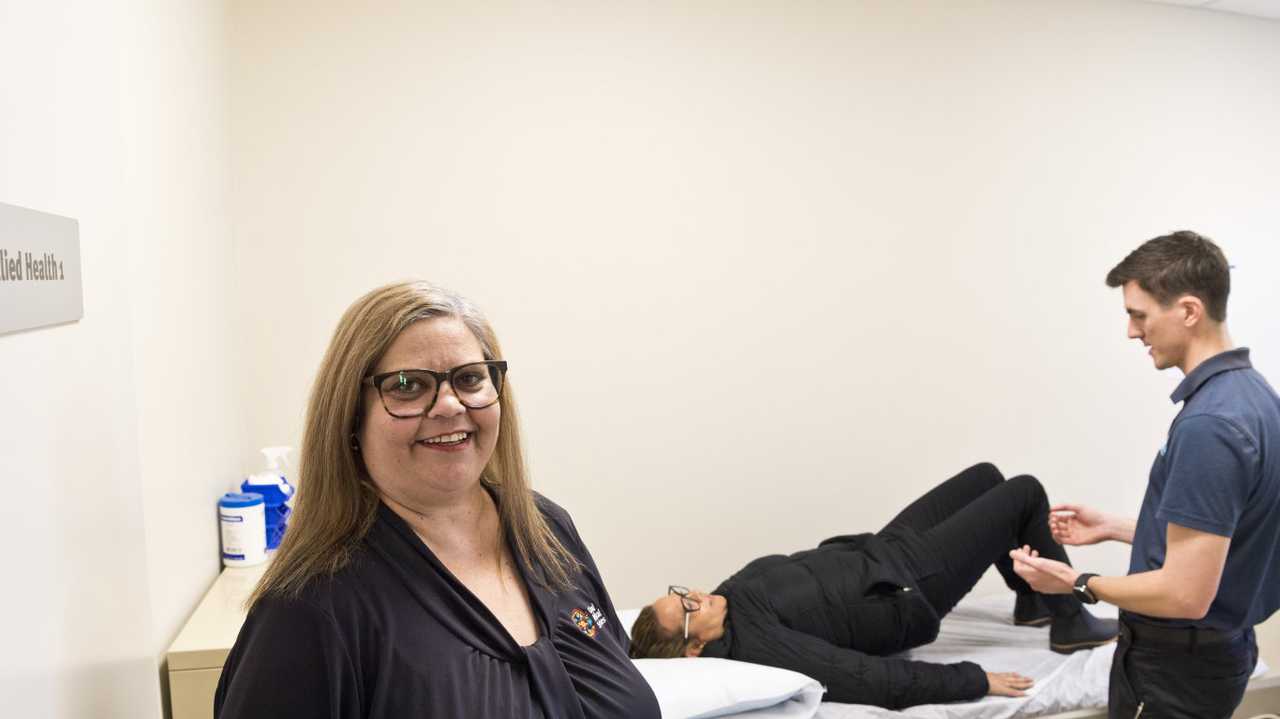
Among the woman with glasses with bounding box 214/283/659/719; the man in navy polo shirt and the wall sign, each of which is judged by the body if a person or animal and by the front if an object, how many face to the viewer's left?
1

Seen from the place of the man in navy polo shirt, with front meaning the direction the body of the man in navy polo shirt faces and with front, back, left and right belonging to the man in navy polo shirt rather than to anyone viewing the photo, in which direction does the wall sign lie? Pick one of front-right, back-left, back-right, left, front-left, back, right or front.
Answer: front-left

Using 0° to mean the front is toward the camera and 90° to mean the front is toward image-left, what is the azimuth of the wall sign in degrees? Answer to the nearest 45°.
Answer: approximately 315°

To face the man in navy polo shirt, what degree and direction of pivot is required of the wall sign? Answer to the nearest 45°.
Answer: approximately 45° to its left

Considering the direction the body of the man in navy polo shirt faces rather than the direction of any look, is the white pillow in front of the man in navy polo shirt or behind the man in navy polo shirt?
in front

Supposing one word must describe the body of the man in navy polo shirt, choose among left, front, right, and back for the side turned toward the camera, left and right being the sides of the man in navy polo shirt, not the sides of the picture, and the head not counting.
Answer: left

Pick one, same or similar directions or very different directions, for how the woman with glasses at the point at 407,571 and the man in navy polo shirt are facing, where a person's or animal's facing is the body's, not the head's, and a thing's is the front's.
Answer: very different directions

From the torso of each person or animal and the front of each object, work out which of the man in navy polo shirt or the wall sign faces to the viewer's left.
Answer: the man in navy polo shirt

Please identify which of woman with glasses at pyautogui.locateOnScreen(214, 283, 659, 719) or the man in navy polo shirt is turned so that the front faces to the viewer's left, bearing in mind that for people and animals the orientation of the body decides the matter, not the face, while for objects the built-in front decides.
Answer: the man in navy polo shirt

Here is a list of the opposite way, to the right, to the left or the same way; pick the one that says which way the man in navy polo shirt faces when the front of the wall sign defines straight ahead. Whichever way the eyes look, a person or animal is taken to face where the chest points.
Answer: the opposite way

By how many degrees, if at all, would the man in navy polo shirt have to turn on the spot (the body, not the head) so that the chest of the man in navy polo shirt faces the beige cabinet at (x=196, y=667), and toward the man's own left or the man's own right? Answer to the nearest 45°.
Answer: approximately 45° to the man's own left

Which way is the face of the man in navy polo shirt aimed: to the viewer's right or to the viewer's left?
to the viewer's left

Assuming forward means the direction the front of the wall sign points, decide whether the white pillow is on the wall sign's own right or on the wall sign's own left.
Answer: on the wall sign's own left
